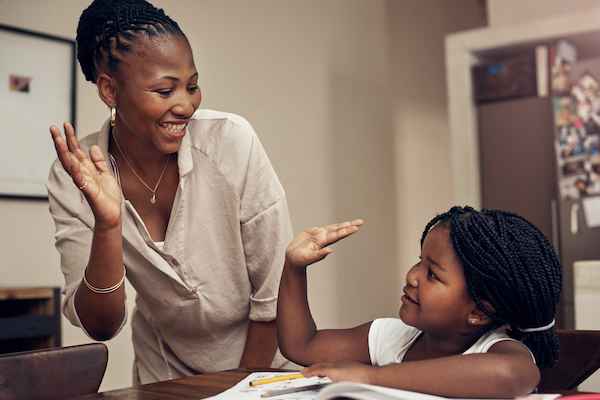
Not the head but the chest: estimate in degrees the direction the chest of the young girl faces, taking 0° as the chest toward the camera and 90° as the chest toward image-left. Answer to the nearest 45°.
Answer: approximately 45°

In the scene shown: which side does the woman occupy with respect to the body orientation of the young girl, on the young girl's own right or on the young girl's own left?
on the young girl's own right

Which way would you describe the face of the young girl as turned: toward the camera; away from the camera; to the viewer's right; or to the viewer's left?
to the viewer's left

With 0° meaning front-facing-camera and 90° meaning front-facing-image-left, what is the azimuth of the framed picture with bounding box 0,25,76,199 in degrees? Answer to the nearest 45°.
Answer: approximately 315°
